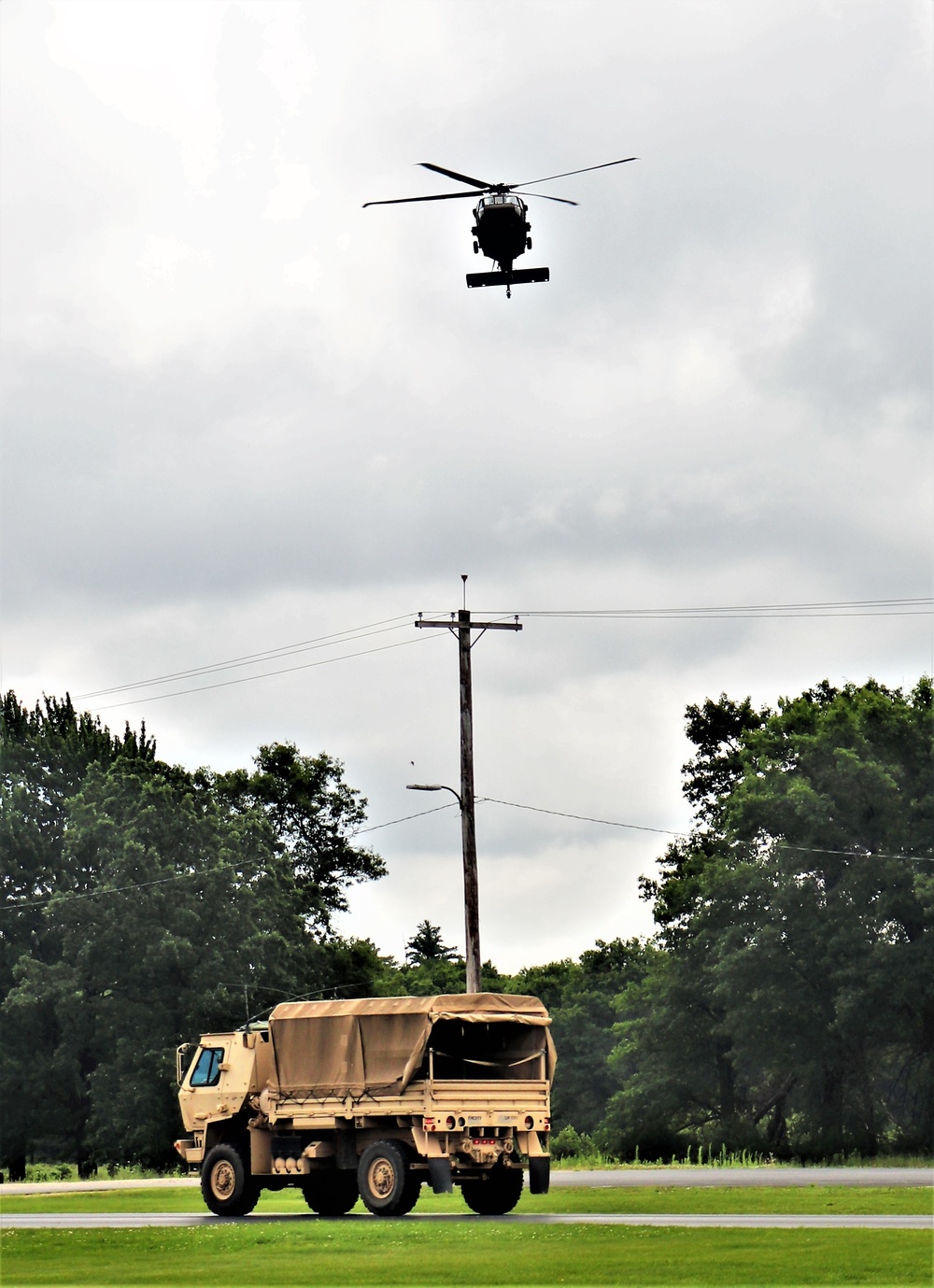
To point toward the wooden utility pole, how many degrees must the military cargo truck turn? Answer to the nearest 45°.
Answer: approximately 45° to its right

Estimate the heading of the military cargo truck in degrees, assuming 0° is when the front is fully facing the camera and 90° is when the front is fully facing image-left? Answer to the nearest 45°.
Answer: approximately 135°

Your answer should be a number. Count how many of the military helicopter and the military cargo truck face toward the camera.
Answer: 1

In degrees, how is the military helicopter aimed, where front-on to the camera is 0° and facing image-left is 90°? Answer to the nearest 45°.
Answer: approximately 0°
